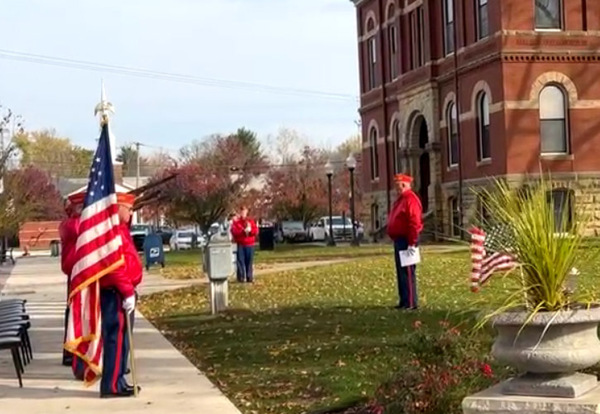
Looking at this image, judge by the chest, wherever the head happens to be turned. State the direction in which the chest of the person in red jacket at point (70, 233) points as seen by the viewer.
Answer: to the viewer's right

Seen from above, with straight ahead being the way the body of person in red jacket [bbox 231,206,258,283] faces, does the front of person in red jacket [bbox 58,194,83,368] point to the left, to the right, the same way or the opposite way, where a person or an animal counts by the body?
to the left

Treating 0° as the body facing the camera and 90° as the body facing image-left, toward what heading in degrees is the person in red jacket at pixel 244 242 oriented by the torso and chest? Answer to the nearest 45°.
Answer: approximately 0°

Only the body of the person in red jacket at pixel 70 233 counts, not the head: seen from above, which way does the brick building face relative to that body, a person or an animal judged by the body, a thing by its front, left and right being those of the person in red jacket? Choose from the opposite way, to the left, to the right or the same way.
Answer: the opposite way

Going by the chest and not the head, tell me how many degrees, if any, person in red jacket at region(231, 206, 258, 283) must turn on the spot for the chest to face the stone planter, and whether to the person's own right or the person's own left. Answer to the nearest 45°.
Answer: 0° — they already face it

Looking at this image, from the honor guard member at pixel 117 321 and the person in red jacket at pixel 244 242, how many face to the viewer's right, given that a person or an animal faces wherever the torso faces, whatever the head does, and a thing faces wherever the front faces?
1

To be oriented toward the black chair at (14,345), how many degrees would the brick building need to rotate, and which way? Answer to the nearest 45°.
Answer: approximately 45° to its left

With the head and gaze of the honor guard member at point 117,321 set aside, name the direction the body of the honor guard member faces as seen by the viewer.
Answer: to the viewer's right
